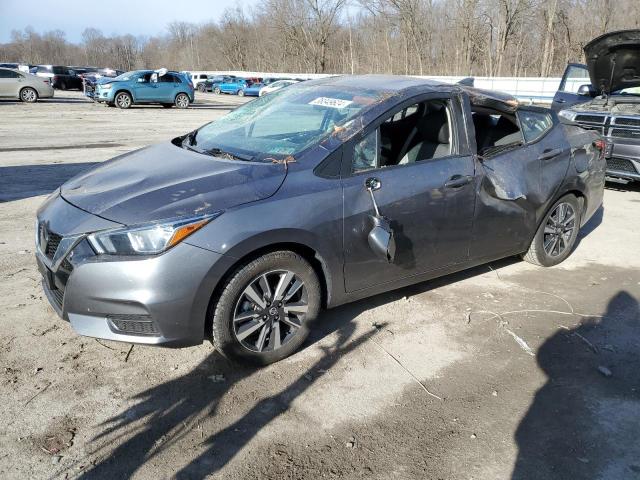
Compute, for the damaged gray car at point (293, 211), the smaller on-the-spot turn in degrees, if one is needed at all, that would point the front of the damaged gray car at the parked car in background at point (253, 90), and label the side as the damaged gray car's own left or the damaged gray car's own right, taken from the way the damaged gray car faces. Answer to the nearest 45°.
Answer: approximately 135° to the damaged gray car's own right

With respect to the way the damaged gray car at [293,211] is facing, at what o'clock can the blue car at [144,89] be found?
The blue car is roughly at 4 o'clock from the damaged gray car.

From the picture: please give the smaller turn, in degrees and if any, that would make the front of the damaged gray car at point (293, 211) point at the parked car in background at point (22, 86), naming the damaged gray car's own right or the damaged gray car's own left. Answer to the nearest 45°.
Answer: approximately 90° to the damaged gray car's own right

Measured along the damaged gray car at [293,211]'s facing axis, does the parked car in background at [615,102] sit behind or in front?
behind

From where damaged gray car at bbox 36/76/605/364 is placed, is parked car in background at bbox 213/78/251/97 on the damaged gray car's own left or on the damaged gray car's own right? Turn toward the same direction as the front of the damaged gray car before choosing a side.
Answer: on the damaged gray car's own right

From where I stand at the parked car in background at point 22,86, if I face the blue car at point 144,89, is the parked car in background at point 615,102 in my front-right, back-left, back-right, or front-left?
front-right

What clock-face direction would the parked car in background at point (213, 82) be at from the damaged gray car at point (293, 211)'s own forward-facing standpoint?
The parked car in background is roughly at 4 o'clock from the damaged gray car.

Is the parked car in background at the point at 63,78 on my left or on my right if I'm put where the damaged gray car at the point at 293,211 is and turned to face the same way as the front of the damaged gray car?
on my right

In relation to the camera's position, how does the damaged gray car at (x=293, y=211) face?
facing the viewer and to the left of the viewer
